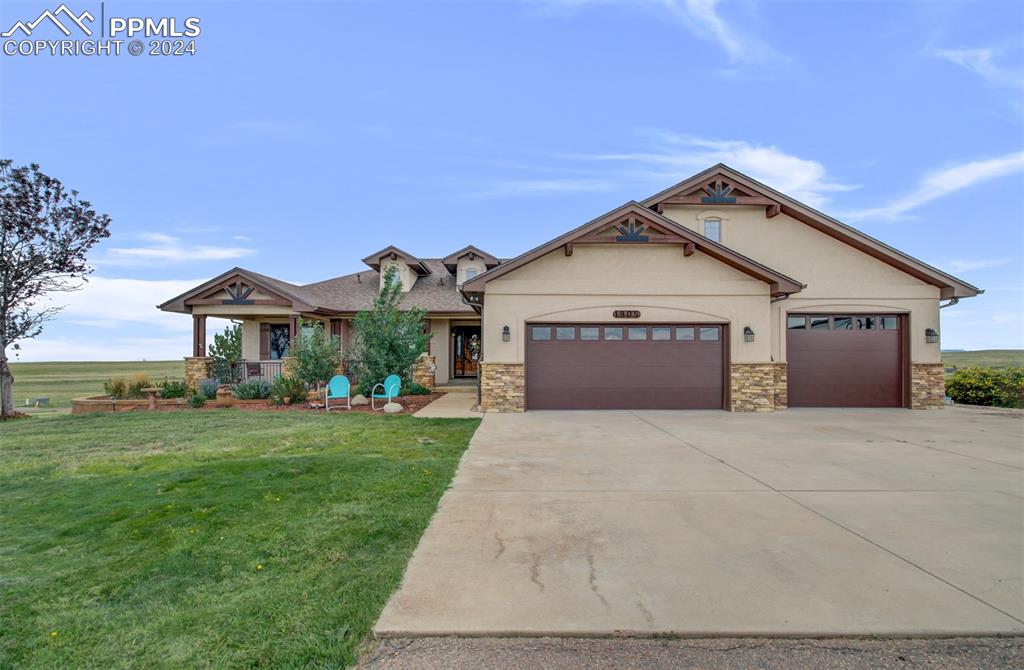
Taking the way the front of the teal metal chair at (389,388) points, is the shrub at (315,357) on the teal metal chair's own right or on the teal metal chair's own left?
on the teal metal chair's own right

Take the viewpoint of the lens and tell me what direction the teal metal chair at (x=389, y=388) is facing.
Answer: facing the viewer and to the left of the viewer

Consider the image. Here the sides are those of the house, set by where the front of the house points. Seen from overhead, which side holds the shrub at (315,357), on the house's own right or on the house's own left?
on the house's own right

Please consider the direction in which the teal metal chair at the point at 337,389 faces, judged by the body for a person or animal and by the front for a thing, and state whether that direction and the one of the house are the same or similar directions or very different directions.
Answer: same or similar directions

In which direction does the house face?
toward the camera

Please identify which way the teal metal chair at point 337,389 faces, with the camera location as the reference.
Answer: facing the viewer

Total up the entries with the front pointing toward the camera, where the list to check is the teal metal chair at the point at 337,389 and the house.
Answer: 2

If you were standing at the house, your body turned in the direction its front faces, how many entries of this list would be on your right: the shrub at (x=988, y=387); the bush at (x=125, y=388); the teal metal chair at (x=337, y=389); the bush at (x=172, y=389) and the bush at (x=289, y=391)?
4
